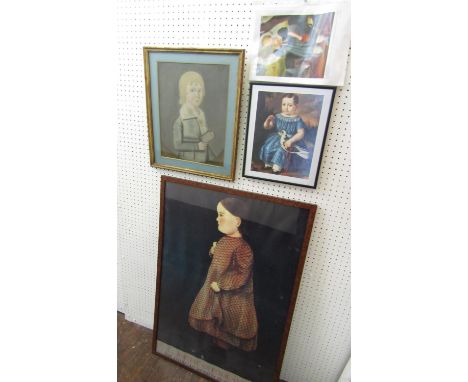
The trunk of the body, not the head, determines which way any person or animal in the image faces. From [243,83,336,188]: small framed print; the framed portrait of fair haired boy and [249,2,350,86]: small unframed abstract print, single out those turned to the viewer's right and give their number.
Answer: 0

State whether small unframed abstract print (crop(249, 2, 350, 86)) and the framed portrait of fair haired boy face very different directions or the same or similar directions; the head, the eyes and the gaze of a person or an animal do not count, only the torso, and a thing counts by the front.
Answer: same or similar directions

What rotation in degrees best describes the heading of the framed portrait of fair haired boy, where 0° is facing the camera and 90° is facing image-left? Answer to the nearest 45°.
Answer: approximately 45°

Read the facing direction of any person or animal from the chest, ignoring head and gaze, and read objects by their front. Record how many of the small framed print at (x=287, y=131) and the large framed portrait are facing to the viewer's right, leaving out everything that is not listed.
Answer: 0

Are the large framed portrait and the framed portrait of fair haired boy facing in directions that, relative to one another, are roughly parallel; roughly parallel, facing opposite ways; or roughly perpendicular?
roughly parallel

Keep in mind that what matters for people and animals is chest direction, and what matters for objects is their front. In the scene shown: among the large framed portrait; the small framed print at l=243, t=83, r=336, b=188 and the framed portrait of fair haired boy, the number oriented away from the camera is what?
0

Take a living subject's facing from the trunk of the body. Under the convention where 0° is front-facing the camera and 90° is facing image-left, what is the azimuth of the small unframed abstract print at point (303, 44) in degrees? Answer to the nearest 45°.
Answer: approximately 45°

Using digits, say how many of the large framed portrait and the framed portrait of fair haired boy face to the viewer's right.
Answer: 0

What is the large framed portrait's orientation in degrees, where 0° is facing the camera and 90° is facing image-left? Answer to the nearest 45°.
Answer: approximately 45°
